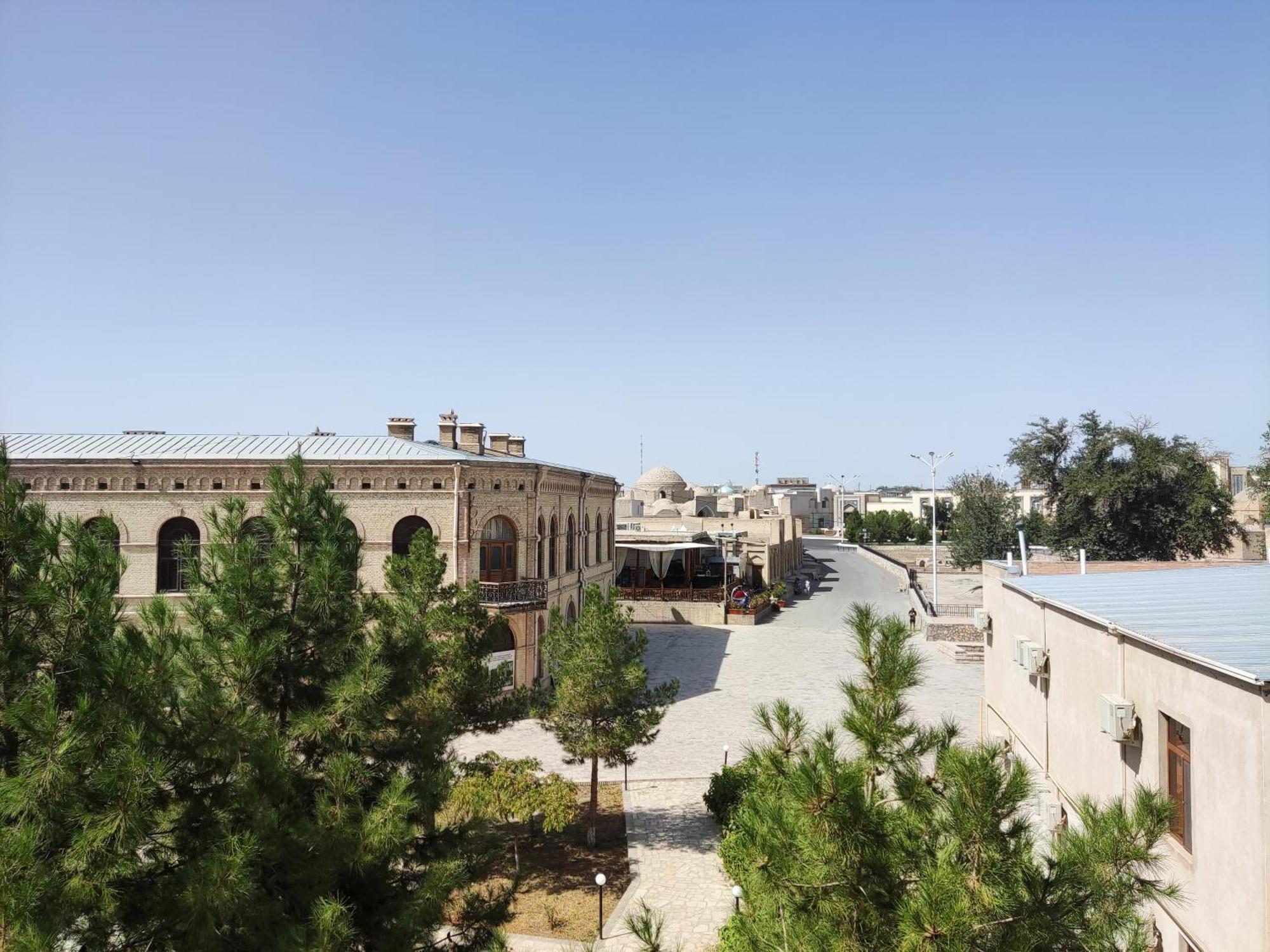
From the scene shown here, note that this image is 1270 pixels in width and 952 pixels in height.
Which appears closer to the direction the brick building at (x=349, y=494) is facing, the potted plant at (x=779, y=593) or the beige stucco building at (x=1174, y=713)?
the beige stucco building

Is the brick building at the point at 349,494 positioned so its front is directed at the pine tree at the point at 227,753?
yes

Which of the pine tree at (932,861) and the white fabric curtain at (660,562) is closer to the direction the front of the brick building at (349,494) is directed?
the pine tree

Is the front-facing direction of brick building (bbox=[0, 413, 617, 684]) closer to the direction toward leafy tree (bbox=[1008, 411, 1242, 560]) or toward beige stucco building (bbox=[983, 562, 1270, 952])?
the beige stucco building

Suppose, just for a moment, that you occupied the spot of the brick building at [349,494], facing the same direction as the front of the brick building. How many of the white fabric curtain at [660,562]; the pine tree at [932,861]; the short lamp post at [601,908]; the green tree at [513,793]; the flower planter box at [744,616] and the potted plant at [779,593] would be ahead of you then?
3

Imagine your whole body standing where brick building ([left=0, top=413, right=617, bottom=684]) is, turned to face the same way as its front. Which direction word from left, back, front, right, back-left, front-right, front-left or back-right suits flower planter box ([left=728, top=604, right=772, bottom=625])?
back-left

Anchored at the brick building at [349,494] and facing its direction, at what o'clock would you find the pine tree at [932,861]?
The pine tree is roughly at 12 o'clock from the brick building.

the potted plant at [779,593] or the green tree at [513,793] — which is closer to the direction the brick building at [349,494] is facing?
the green tree

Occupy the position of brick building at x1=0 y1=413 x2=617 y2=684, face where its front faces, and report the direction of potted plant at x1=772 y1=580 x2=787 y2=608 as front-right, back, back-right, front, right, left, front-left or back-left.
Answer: back-left

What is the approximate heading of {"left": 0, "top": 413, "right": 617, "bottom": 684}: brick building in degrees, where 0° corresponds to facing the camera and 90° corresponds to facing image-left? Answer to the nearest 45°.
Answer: approximately 0°
